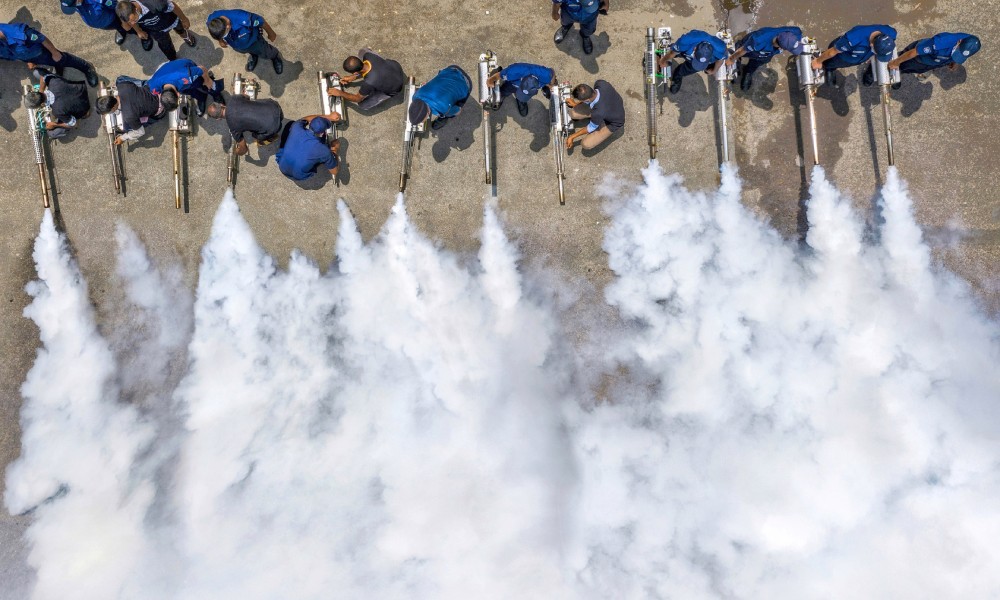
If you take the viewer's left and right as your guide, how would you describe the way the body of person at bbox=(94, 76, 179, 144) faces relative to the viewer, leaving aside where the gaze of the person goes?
facing to the left of the viewer

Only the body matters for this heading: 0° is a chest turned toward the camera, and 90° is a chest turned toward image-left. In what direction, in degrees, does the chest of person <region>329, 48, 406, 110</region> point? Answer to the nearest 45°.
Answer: approximately 90°

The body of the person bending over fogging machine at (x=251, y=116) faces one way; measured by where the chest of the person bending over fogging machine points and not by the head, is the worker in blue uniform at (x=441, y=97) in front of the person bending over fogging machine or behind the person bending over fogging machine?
behind

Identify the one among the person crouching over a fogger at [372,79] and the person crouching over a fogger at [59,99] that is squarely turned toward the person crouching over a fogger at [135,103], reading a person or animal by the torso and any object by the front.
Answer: the person crouching over a fogger at [372,79]

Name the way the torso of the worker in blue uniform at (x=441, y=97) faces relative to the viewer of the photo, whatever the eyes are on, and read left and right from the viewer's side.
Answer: facing the viewer and to the left of the viewer

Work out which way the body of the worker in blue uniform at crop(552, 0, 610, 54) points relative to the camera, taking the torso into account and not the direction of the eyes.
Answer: toward the camera
